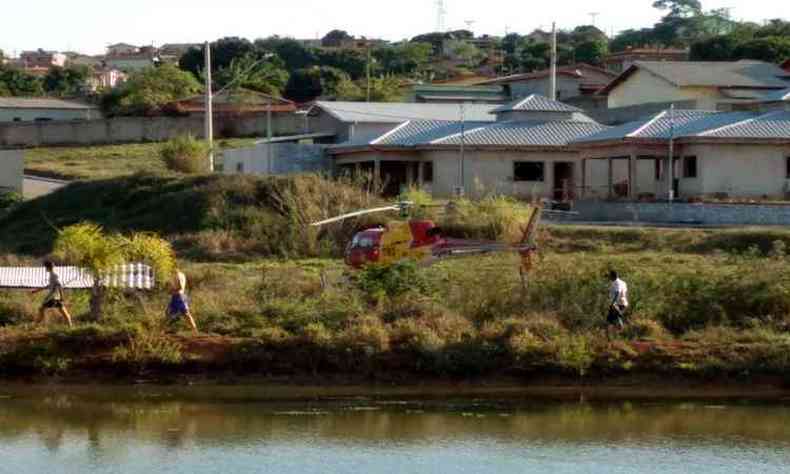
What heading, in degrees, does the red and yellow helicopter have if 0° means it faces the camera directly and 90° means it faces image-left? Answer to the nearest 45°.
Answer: approximately 90°

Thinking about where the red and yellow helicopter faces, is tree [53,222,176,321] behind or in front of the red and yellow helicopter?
in front

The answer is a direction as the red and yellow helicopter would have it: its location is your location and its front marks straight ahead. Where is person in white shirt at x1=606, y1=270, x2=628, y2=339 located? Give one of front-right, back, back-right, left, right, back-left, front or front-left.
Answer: back-left

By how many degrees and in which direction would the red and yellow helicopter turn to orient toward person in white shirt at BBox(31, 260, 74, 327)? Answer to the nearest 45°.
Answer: approximately 45° to its left

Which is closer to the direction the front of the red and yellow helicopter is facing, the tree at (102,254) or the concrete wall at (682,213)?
the tree

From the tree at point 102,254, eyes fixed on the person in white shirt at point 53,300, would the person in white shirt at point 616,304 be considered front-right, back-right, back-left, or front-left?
back-left
